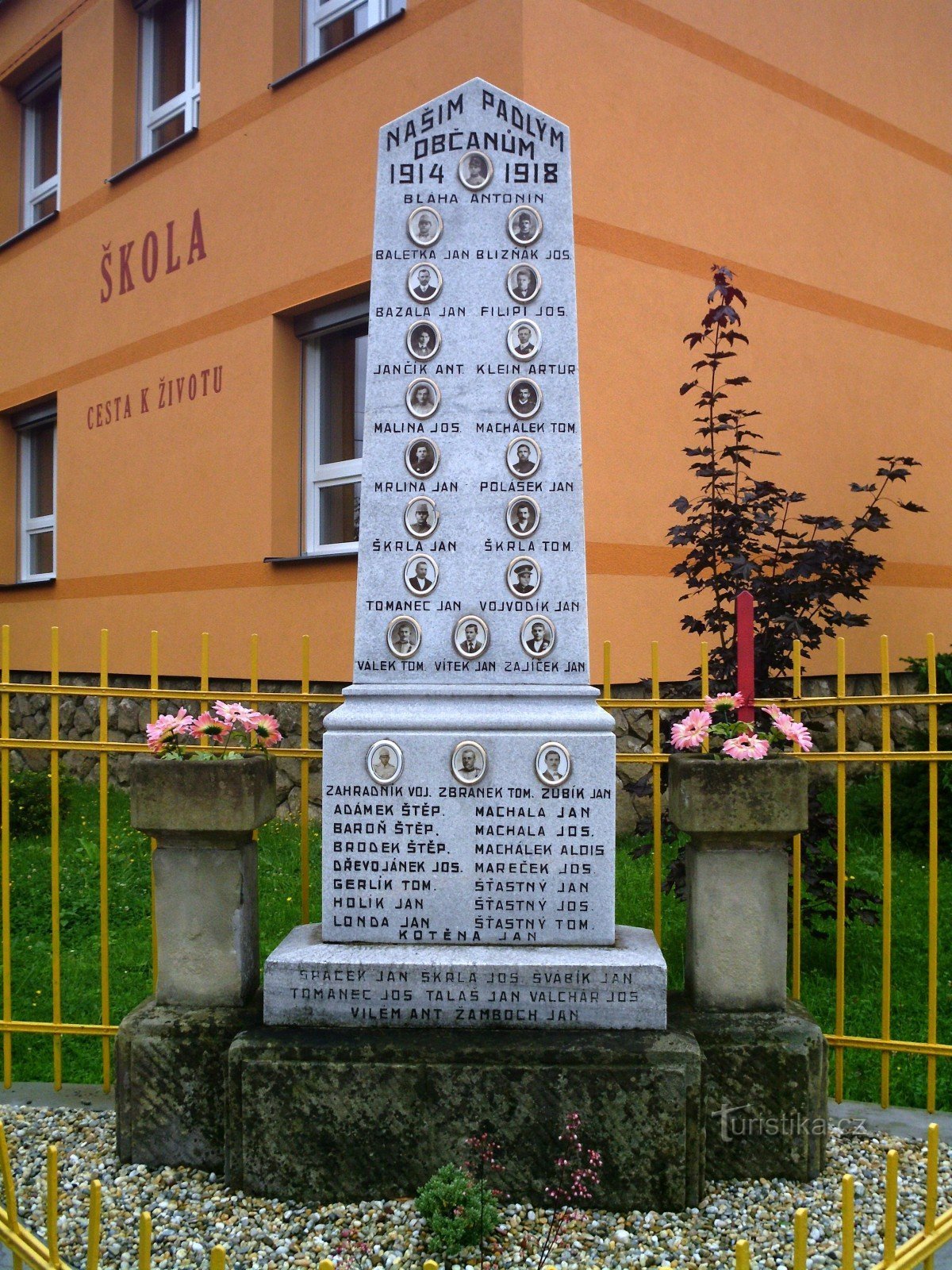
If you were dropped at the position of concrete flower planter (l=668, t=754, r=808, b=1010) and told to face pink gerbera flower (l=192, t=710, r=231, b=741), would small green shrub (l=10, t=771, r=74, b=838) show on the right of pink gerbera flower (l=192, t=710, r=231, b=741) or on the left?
right

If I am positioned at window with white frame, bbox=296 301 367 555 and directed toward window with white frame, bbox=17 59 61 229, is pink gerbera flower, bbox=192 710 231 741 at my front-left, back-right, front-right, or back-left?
back-left

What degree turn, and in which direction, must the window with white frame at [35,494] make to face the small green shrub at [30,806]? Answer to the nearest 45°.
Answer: approximately 45° to its left

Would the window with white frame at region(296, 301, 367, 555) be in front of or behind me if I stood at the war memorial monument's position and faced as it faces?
behind

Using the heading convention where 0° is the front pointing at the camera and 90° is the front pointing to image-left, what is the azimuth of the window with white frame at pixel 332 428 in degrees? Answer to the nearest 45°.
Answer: approximately 45°

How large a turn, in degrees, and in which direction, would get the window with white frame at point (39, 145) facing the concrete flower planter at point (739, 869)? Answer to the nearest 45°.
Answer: approximately 45° to its left

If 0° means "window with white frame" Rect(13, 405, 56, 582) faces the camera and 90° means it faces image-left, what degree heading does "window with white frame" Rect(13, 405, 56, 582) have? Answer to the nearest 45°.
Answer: approximately 45°

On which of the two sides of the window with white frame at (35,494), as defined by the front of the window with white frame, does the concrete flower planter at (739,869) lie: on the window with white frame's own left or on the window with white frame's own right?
on the window with white frame's own left
